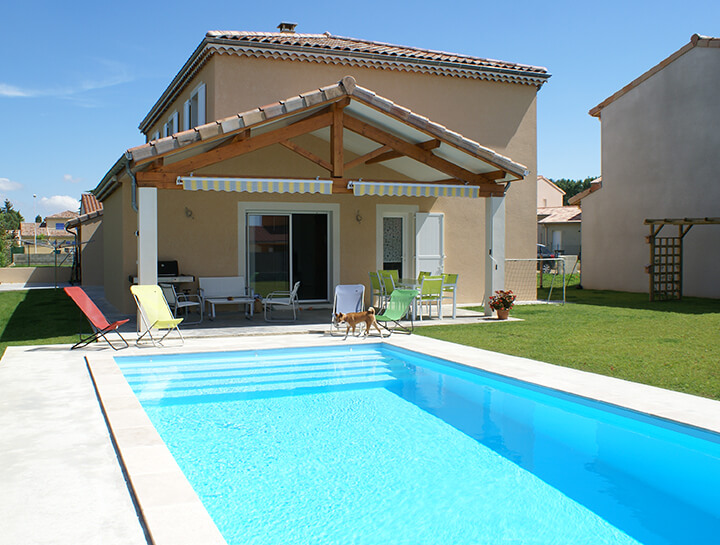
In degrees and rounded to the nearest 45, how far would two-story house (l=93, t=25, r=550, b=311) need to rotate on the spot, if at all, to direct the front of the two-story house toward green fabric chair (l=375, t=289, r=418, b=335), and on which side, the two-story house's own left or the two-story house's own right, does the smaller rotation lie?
0° — it already faces it

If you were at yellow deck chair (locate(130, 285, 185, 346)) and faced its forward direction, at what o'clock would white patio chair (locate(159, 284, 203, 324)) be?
The white patio chair is roughly at 8 o'clock from the yellow deck chair.

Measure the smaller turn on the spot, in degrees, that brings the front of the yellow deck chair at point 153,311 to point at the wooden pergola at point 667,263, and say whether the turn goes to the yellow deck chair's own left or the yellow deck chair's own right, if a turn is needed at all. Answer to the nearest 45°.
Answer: approximately 45° to the yellow deck chair's own left

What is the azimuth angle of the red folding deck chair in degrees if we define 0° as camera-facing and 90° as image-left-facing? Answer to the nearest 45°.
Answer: approximately 315°

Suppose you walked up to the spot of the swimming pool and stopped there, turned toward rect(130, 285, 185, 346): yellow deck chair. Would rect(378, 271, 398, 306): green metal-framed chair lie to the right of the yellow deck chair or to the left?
right

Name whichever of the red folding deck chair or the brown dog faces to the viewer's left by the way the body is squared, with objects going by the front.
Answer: the brown dog

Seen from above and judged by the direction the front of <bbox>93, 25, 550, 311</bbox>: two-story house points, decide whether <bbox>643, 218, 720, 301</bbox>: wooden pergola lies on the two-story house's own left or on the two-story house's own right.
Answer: on the two-story house's own left

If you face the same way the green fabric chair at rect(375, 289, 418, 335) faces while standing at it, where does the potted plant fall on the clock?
The potted plant is roughly at 6 o'clock from the green fabric chair.

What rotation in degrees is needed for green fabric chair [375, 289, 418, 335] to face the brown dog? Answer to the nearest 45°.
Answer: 0° — it already faces it

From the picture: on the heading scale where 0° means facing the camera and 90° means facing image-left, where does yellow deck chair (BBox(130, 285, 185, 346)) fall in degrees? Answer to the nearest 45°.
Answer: approximately 315°

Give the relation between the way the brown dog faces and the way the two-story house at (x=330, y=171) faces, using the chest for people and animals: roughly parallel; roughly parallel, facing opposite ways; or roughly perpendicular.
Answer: roughly perpendicular

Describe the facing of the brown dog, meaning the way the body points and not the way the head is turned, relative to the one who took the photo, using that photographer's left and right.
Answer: facing to the left of the viewer

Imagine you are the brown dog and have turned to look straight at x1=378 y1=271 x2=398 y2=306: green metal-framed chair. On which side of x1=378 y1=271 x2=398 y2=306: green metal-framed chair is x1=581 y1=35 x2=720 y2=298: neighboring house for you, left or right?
right

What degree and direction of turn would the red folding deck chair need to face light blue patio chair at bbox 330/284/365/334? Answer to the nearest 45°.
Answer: approximately 45° to its left

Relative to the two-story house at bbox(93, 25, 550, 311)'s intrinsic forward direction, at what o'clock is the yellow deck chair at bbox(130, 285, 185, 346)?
The yellow deck chair is roughly at 1 o'clock from the two-story house.
